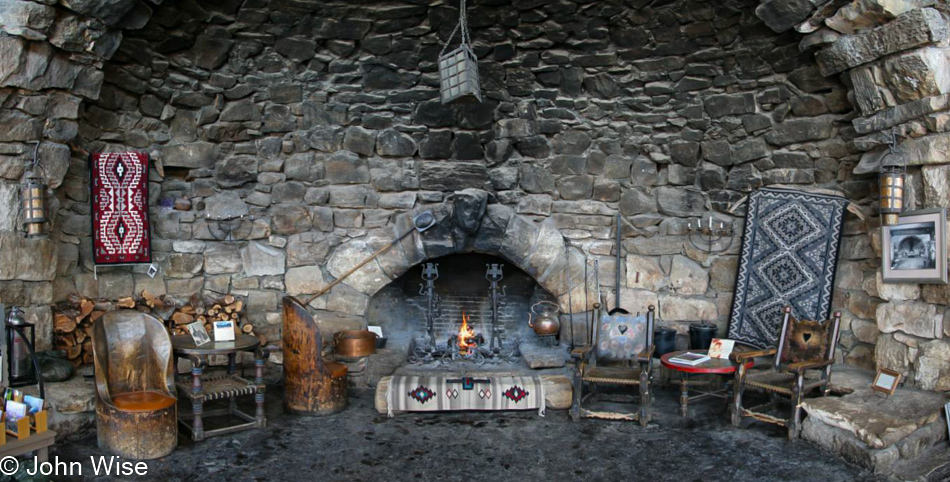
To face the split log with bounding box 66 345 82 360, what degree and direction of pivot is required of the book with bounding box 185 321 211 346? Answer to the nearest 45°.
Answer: approximately 135° to its right

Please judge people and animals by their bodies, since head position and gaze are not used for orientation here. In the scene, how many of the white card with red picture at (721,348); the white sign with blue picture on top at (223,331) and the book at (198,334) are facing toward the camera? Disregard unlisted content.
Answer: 3

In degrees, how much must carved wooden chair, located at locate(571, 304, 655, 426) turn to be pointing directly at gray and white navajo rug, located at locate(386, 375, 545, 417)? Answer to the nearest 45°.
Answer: approximately 45° to its right

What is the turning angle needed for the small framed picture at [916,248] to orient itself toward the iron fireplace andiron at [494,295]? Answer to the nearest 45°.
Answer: approximately 45° to its right

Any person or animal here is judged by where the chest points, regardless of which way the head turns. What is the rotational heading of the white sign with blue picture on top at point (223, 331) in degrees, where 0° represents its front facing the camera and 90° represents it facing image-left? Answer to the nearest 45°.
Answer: approximately 0°

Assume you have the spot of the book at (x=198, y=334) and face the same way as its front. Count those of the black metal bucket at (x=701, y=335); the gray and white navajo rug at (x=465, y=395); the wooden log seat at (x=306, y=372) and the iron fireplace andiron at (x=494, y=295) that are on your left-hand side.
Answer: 4

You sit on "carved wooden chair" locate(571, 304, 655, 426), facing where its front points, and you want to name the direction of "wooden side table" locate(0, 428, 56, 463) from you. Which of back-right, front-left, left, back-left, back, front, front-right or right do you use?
front

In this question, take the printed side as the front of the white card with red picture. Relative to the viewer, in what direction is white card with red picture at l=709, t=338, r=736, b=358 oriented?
toward the camera

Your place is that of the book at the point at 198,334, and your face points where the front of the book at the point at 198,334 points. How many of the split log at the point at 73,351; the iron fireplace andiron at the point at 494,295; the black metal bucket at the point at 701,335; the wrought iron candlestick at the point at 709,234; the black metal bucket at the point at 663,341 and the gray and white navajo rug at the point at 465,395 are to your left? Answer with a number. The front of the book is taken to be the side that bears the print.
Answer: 5

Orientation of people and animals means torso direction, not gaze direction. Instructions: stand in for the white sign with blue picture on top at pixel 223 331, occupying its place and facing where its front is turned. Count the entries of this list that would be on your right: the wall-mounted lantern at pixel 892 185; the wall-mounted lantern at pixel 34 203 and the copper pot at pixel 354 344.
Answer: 1

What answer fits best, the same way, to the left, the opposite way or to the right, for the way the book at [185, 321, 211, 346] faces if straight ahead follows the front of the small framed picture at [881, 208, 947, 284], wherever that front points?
to the left

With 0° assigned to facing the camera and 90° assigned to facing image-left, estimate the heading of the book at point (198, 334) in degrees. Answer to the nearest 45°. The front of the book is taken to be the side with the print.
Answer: approximately 0°

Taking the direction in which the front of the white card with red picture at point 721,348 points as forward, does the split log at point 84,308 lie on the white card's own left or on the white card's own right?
on the white card's own right

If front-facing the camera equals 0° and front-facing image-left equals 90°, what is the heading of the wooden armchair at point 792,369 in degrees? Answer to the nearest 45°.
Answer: approximately 45°

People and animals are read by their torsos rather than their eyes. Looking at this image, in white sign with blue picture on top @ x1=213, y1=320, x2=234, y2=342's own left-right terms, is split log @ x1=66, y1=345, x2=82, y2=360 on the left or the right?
on its right
